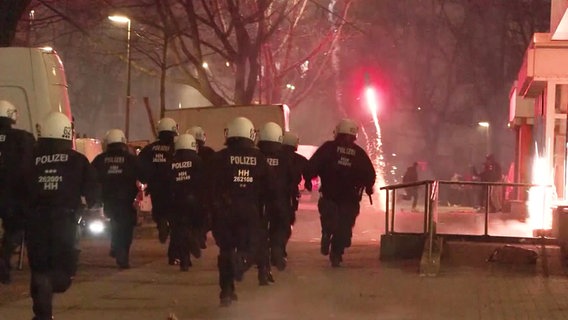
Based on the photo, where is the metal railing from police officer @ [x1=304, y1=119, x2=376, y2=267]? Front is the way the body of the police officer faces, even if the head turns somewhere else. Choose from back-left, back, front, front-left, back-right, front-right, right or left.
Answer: front-right

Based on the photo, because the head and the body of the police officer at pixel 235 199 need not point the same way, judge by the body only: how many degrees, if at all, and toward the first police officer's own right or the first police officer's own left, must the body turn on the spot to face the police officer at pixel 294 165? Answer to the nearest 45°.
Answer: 0° — they already face them

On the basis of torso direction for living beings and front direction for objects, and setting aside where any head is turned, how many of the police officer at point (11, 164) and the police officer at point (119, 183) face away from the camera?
2

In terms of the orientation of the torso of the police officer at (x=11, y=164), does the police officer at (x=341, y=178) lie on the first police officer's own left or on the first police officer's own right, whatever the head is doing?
on the first police officer's own right

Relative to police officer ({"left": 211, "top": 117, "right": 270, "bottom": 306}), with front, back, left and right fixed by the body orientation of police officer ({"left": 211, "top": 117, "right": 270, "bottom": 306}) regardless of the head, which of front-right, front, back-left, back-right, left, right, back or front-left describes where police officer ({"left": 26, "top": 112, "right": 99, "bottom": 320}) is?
back-left

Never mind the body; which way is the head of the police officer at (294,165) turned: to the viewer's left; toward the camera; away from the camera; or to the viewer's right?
away from the camera

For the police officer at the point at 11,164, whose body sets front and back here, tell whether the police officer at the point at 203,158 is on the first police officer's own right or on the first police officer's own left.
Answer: on the first police officer's own right

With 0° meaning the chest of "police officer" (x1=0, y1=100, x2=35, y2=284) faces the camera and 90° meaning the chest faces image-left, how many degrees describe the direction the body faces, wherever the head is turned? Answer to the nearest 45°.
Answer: approximately 180°

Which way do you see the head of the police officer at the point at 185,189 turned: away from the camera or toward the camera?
away from the camera

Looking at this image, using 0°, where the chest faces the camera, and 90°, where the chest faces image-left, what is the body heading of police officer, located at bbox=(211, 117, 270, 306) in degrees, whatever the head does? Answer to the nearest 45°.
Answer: approximately 180°

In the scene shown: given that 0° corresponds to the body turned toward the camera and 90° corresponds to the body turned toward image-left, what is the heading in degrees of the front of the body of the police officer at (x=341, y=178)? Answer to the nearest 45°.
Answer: approximately 180°

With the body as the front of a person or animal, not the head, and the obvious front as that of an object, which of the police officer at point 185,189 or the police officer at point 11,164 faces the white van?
the police officer at point 11,164

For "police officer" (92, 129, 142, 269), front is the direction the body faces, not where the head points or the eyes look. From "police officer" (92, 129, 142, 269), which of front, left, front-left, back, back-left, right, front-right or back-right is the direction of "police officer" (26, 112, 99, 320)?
back

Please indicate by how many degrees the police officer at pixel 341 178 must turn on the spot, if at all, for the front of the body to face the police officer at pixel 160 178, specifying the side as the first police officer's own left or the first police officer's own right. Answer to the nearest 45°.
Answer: approximately 90° to the first police officer's own left

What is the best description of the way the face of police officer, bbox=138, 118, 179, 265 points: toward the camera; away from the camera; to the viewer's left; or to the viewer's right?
away from the camera
